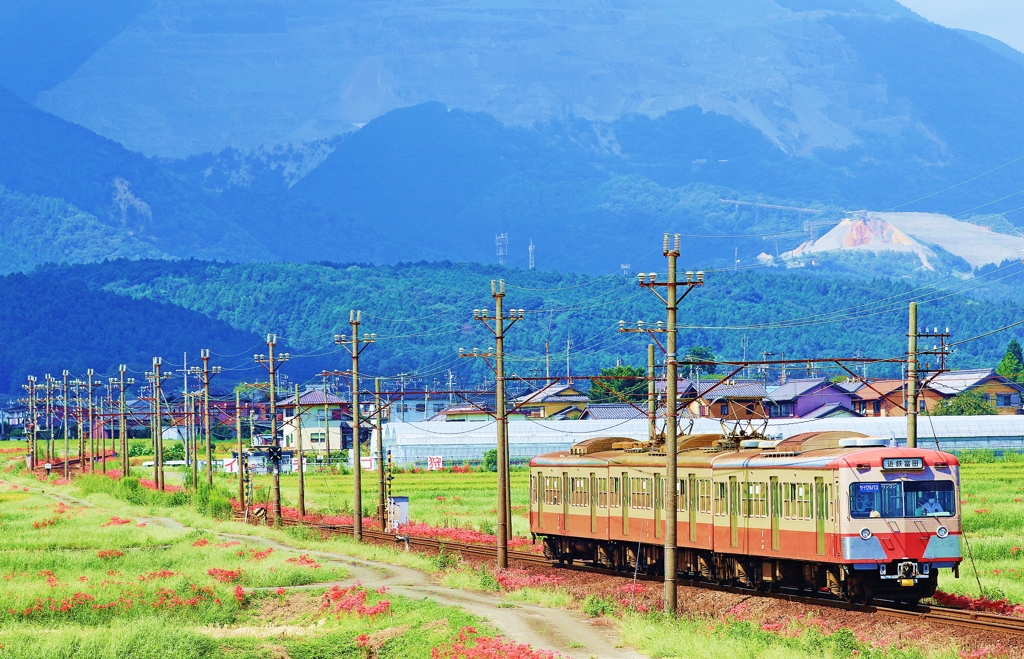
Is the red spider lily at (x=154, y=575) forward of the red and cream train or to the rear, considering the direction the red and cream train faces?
to the rear

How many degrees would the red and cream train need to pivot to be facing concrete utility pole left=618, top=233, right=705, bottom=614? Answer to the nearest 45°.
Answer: approximately 90° to its right

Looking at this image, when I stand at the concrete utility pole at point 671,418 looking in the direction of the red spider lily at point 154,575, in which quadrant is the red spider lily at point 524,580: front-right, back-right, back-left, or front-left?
front-right

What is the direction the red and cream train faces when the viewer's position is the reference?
facing the viewer and to the right of the viewer

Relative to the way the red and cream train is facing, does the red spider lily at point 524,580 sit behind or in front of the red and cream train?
behind

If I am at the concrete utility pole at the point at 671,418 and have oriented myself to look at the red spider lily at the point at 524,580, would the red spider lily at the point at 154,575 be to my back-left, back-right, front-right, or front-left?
front-left
